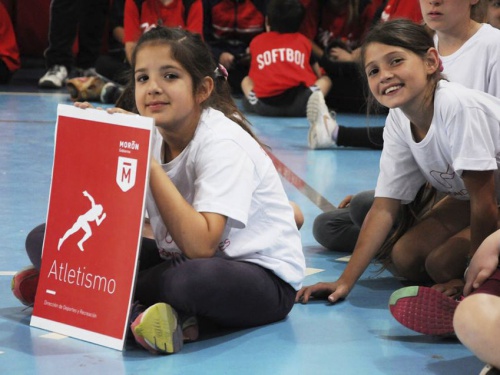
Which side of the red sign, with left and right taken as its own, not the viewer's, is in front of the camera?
front

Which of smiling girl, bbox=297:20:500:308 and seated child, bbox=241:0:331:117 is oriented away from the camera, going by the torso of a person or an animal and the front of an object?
the seated child

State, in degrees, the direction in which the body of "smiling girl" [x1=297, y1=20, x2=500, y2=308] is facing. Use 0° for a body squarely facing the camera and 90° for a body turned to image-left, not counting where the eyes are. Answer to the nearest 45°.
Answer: approximately 45°

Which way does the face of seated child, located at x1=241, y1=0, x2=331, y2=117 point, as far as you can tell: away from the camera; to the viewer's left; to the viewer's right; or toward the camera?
away from the camera

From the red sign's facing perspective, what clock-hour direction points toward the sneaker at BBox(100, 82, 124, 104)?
The sneaker is roughly at 6 o'clock from the red sign.

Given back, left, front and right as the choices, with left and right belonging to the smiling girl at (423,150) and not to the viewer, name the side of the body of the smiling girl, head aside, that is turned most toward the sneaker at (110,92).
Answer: right

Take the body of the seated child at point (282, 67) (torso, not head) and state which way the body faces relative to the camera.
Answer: away from the camera

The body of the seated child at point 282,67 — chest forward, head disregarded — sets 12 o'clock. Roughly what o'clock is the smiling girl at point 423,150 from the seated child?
The smiling girl is roughly at 6 o'clock from the seated child.

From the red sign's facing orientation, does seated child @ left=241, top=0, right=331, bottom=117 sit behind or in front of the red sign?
behind

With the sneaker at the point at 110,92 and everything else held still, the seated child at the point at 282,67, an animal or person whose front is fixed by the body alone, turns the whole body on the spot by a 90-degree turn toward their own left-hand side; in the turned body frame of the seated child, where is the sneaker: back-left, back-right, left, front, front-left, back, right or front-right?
front

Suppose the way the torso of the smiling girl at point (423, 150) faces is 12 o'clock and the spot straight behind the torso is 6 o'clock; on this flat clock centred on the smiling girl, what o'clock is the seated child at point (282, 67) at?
The seated child is roughly at 4 o'clock from the smiling girl.

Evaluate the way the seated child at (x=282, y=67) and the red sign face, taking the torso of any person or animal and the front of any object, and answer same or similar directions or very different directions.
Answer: very different directions
